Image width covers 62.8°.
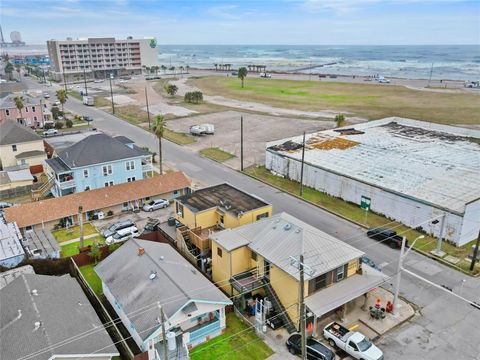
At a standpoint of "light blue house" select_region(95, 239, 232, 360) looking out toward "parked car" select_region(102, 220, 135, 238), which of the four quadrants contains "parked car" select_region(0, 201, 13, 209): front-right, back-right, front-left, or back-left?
front-left

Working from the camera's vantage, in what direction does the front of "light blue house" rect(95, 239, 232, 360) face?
facing the viewer and to the right of the viewer

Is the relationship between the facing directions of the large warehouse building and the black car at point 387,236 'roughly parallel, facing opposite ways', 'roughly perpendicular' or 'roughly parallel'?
roughly perpendicular

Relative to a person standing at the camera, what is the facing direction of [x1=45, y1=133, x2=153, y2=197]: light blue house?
facing away from the viewer and to the right of the viewer

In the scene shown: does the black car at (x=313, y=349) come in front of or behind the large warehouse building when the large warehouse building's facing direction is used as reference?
in front

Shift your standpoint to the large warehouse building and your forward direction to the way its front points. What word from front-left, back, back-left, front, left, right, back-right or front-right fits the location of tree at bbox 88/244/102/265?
front

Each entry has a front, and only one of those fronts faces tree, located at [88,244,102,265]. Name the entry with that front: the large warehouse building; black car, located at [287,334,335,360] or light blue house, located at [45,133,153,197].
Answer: the large warehouse building

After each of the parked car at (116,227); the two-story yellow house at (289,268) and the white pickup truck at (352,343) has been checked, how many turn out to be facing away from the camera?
0

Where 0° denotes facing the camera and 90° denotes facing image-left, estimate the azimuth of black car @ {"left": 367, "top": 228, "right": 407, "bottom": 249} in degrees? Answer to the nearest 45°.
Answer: approximately 135°

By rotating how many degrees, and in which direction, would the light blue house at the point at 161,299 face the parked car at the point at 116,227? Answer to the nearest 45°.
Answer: approximately 135° to its left

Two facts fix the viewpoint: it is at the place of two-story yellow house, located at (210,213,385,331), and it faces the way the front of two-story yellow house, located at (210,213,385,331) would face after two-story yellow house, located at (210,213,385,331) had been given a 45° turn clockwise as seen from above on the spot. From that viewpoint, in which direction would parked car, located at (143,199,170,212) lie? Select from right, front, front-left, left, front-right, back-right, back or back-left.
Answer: back-right

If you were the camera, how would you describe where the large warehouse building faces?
facing the viewer and to the left of the viewer
